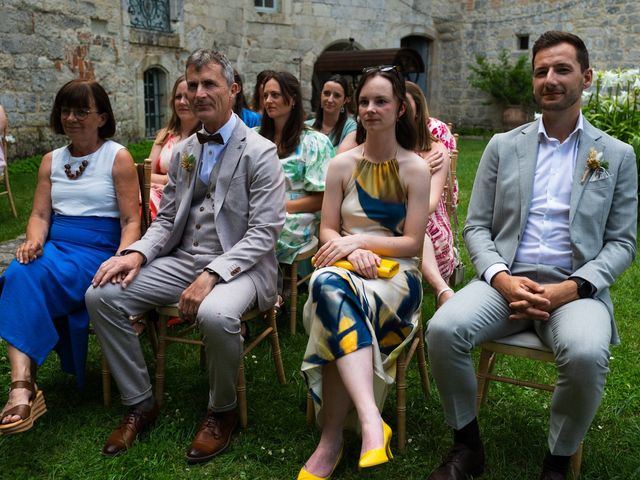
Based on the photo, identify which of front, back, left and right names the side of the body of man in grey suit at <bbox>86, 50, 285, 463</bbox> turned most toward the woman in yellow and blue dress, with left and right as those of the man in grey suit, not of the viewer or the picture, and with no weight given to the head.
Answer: left

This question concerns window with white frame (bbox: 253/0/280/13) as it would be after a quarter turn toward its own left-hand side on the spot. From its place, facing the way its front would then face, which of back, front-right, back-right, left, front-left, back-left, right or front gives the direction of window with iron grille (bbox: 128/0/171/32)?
back-right

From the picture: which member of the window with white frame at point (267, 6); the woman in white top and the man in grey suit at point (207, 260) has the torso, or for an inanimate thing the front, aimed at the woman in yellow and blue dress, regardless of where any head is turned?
the window with white frame

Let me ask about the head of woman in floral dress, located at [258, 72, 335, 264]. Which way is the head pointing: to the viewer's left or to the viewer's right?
to the viewer's left

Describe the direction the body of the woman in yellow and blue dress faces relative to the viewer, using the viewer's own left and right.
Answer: facing the viewer and to the left of the viewer

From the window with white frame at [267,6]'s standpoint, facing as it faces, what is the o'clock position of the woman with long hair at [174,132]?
The woman with long hair is roughly at 12 o'clock from the window with white frame.

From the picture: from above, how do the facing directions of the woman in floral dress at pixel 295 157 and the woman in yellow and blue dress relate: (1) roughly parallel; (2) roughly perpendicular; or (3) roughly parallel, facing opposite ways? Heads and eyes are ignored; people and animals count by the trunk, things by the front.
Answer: roughly parallel

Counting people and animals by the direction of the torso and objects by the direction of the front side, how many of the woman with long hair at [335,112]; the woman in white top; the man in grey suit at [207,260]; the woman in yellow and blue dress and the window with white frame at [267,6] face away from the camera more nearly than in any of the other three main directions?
0

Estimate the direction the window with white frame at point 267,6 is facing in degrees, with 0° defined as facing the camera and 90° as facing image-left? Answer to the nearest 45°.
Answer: approximately 0°

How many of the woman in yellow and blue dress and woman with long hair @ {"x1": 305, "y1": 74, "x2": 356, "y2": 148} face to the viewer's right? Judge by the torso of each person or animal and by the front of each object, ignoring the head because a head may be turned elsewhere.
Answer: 0

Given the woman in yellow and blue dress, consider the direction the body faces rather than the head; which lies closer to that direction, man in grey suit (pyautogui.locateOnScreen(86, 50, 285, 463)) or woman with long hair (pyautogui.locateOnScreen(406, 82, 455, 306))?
the man in grey suit

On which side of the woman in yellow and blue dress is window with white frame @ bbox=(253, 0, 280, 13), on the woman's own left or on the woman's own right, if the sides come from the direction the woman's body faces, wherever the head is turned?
on the woman's own right

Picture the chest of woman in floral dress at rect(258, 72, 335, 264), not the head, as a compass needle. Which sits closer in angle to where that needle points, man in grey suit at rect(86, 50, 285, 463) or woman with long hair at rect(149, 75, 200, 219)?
the man in grey suit

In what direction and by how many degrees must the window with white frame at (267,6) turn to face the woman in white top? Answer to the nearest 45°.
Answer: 0° — it already faces them

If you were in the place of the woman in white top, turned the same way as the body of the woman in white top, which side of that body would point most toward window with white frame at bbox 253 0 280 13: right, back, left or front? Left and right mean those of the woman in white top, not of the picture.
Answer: back

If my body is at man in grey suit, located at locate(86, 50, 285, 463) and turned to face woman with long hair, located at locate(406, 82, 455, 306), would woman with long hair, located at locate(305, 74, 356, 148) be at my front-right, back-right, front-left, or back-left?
front-left

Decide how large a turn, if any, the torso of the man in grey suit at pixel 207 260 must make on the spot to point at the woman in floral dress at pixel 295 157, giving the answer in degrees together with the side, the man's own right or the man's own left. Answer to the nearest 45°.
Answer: approximately 180°
